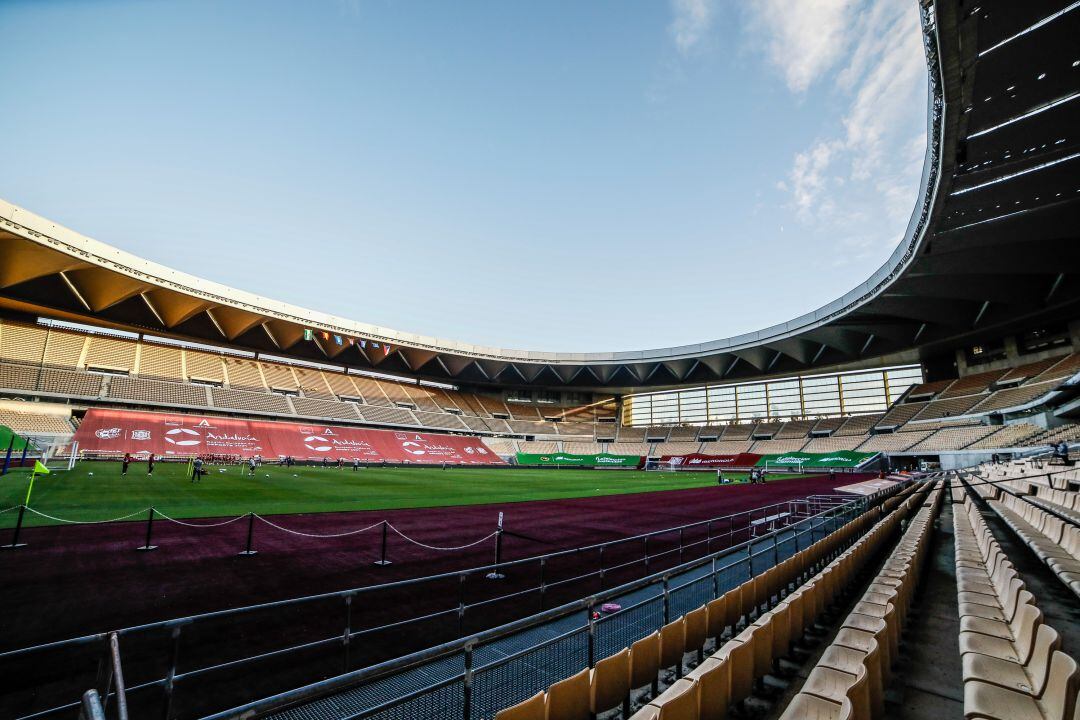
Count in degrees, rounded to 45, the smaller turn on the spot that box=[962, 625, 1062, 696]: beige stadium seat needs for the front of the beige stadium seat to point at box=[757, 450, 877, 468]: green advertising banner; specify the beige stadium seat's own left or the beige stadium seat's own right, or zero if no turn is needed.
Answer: approximately 90° to the beige stadium seat's own right

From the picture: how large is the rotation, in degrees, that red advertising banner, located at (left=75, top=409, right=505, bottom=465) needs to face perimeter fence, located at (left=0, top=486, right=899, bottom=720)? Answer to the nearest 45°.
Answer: approximately 45° to its right

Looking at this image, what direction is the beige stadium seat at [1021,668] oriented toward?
to the viewer's left

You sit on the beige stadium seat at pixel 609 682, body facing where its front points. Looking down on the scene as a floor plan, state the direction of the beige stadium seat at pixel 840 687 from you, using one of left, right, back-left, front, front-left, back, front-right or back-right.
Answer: back-right

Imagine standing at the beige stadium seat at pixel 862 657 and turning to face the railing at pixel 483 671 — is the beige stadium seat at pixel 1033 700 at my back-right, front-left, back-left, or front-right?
back-left

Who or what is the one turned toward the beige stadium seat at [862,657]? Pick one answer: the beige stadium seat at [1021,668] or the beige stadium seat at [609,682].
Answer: the beige stadium seat at [1021,668]

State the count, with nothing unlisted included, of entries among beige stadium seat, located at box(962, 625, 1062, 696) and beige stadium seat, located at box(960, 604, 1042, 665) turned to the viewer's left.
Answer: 2

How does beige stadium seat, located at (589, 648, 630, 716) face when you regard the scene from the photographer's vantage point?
facing away from the viewer and to the left of the viewer

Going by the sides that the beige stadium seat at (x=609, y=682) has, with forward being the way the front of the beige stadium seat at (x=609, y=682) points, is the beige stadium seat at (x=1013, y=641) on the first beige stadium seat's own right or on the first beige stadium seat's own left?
on the first beige stadium seat's own right

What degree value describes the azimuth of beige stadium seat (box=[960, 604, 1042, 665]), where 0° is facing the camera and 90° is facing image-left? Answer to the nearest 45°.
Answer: approximately 90°

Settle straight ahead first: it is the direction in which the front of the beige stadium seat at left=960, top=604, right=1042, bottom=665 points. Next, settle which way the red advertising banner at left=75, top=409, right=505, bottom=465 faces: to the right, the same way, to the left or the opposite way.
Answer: the opposite way

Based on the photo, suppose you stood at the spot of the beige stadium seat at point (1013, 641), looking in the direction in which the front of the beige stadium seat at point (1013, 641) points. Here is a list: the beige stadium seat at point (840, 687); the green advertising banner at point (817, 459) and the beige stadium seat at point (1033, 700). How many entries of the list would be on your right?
1
